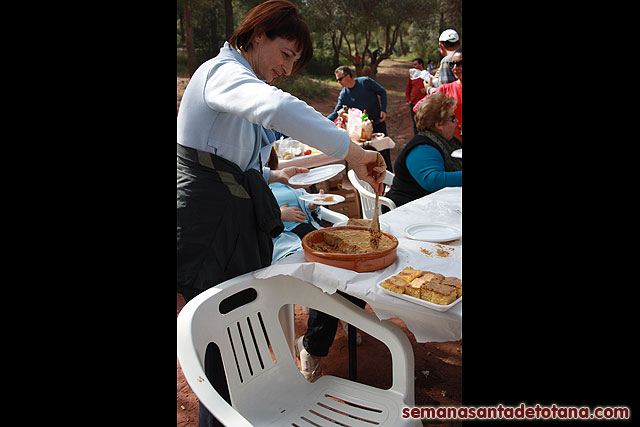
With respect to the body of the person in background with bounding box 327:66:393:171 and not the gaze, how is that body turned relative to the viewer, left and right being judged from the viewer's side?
facing the viewer and to the left of the viewer

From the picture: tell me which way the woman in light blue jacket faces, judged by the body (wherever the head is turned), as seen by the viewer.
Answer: to the viewer's right

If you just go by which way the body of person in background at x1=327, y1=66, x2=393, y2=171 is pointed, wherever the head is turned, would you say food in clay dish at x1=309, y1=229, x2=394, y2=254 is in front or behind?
in front
